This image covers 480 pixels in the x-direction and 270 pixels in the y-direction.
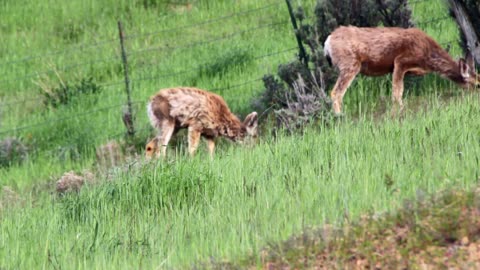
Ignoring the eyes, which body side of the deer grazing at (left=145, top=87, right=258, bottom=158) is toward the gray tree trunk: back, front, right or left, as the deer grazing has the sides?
front

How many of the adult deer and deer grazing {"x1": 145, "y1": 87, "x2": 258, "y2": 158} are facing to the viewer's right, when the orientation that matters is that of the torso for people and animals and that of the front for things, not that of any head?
2

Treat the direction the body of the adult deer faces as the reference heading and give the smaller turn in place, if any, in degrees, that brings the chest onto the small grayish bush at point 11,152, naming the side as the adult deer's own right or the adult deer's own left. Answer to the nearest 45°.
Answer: approximately 180°

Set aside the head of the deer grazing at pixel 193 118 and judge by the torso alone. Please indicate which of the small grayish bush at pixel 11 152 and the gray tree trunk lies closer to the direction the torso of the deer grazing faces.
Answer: the gray tree trunk

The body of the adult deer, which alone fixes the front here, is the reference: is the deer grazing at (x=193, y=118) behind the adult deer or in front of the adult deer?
behind

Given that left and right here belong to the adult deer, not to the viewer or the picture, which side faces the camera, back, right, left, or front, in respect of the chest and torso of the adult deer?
right

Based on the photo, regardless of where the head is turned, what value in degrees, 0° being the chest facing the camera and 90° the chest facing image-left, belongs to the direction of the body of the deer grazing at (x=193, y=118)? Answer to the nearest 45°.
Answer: approximately 270°

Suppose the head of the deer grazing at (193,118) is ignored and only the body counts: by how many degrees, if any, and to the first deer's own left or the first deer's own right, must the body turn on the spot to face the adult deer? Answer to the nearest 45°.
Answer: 0° — it already faces it
